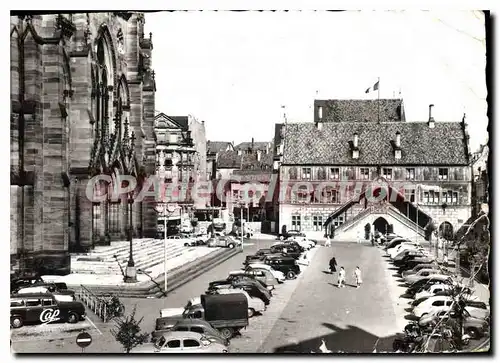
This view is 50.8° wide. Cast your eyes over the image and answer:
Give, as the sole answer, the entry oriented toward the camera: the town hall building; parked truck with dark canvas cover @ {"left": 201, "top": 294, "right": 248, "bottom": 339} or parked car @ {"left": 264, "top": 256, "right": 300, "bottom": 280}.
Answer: the town hall building

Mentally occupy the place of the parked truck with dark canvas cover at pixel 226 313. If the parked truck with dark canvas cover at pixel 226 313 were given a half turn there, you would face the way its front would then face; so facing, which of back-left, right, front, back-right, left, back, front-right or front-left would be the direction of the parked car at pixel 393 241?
left

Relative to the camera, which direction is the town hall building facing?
toward the camera

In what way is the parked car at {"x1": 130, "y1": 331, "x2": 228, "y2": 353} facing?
to the viewer's left

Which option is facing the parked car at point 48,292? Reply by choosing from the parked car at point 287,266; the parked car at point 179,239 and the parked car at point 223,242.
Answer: the parked car at point 287,266

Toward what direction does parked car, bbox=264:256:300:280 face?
to the viewer's left
